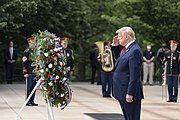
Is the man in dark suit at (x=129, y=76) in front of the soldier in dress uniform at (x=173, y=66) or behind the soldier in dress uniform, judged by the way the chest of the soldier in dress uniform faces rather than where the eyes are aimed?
in front

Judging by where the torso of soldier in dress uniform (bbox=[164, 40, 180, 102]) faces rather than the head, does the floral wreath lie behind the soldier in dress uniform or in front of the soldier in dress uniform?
in front

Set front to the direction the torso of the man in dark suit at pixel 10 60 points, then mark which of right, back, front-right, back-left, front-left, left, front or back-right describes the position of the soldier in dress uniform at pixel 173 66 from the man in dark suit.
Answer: front-left

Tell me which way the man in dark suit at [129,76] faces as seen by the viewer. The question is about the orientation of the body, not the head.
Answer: to the viewer's left

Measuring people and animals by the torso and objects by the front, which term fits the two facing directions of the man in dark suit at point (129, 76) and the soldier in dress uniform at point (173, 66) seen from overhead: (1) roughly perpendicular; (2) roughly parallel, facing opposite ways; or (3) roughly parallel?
roughly perpendicular

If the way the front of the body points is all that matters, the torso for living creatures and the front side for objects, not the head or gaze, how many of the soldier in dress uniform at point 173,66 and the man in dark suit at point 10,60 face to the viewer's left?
0

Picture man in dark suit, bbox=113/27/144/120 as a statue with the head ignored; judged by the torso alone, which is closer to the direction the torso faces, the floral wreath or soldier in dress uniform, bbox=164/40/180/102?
the floral wreath

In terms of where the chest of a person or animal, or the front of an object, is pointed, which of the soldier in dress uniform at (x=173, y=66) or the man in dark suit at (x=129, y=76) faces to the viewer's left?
the man in dark suit

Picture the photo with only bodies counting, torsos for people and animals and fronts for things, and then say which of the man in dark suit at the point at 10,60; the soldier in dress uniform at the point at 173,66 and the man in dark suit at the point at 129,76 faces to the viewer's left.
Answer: the man in dark suit at the point at 129,76

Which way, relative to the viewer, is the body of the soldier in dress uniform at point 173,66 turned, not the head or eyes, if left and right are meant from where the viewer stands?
facing the viewer

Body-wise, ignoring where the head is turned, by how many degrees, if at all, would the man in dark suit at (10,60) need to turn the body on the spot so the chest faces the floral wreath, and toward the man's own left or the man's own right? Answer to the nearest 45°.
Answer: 0° — they already face it

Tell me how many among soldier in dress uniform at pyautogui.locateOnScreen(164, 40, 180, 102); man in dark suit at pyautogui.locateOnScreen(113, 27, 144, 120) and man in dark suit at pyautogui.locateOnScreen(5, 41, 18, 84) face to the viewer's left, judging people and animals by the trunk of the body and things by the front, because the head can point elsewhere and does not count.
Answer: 1

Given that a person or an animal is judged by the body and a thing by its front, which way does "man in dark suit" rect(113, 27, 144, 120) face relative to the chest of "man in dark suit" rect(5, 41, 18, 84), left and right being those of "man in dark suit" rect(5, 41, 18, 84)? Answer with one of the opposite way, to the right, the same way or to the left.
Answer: to the right
